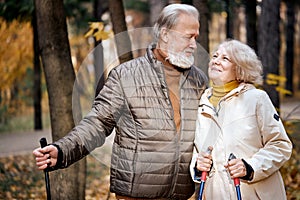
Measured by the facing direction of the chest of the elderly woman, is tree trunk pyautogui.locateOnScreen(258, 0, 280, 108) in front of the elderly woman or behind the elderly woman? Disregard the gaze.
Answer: behind

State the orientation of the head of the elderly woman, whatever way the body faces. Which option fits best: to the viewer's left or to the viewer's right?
to the viewer's left

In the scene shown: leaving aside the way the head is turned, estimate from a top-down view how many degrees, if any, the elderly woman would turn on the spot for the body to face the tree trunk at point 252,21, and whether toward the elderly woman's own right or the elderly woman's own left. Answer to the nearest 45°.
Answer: approximately 135° to the elderly woman's own right

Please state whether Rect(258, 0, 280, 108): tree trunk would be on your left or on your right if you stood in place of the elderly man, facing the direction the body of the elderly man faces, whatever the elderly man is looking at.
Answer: on your left

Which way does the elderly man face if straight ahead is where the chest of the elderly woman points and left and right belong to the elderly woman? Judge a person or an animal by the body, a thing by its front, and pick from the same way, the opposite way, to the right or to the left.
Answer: to the left

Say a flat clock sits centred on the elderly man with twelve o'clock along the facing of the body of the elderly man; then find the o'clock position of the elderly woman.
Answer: The elderly woman is roughly at 11 o'clock from the elderly man.

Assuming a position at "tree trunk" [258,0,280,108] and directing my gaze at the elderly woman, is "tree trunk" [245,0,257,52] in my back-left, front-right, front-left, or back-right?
back-right

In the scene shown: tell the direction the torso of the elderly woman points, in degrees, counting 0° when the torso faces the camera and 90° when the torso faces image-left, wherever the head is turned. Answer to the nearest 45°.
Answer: approximately 45°

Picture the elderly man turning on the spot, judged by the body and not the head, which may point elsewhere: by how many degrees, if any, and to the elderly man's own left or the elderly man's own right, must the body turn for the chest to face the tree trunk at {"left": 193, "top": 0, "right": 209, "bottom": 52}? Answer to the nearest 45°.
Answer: approximately 135° to the elderly man's own left

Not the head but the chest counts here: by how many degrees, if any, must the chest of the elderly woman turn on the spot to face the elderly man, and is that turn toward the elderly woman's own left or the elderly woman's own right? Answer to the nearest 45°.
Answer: approximately 45° to the elderly woman's own right
